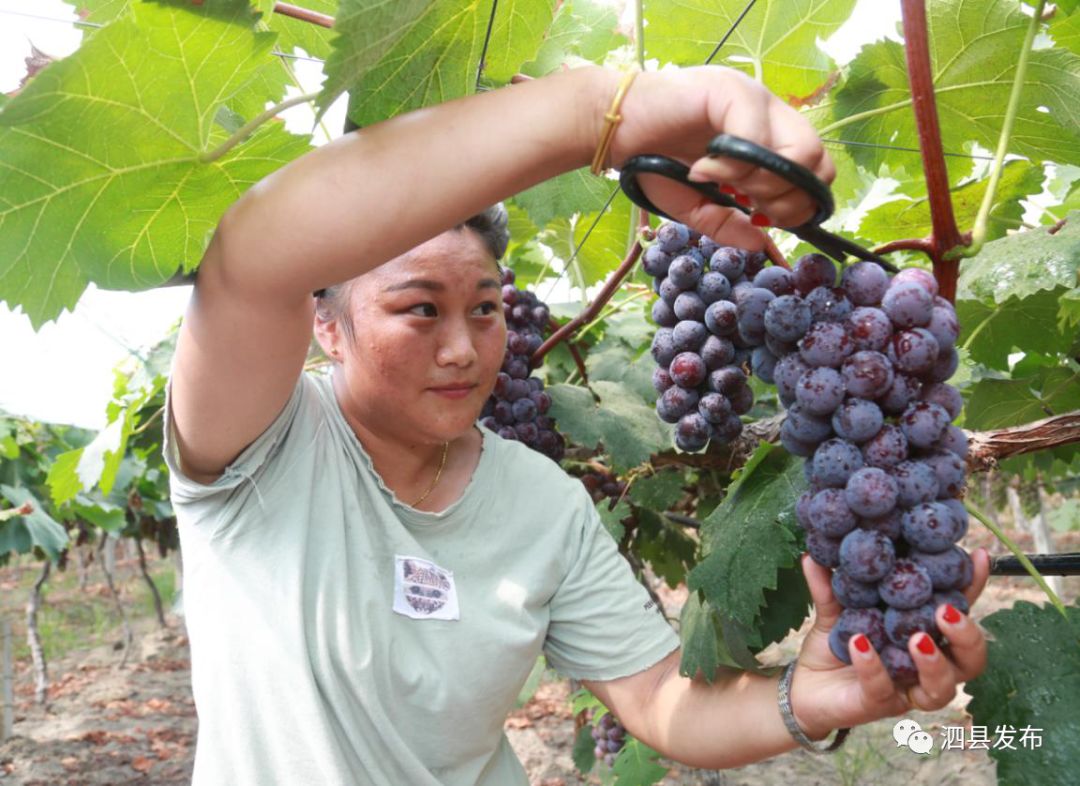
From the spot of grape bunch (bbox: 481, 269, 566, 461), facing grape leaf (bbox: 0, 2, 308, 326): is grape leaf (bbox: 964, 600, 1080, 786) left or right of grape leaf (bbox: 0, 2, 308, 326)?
left

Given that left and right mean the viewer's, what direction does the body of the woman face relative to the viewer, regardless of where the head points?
facing the viewer and to the right of the viewer

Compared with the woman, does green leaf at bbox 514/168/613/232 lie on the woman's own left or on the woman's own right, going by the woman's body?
on the woman's own left

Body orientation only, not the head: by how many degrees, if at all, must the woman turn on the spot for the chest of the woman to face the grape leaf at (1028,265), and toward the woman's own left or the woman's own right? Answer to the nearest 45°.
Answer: approximately 45° to the woman's own left

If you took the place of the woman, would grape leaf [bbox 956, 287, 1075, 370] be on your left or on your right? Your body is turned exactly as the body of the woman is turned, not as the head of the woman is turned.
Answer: on your left

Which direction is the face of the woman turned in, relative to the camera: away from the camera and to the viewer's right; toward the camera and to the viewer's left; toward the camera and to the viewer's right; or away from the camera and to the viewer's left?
toward the camera and to the viewer's right

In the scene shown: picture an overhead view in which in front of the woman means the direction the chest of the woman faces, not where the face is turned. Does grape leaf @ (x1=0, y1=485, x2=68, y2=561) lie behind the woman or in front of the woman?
behind
